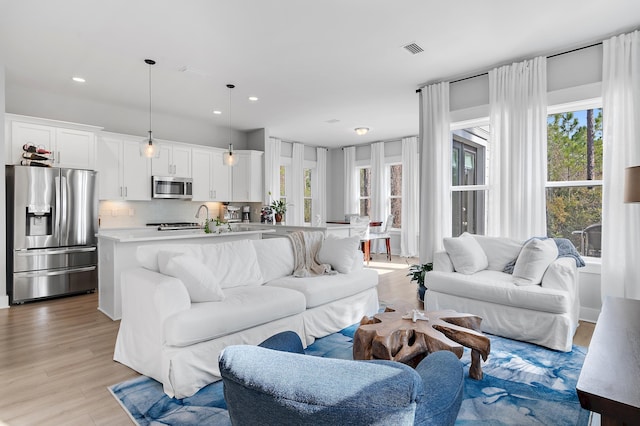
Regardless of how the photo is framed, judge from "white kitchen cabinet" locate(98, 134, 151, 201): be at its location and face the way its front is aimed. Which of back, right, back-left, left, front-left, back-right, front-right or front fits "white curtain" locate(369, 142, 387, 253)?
left

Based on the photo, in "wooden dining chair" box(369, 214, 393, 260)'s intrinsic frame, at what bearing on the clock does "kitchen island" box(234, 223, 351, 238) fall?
The kitchen island is roughly at 10 o'clock from the wooden dining chair.

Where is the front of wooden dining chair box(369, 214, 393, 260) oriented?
to the viewer's left

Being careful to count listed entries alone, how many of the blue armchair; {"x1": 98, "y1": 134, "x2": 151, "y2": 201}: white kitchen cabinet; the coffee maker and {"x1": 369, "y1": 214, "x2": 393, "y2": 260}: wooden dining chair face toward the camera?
2

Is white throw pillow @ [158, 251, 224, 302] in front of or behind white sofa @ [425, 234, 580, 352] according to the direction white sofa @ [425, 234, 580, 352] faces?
in front

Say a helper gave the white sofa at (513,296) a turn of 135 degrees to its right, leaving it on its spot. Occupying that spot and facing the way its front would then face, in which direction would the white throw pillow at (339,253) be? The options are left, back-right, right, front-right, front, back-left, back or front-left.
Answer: left

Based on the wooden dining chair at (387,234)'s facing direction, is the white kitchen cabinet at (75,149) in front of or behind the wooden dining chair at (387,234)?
in front

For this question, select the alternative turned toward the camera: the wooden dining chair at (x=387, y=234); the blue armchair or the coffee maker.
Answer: the coffee maker

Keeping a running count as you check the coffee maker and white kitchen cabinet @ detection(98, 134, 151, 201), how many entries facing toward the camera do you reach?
2

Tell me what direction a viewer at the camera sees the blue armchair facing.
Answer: facing away from the viewer and to the right of the viewer

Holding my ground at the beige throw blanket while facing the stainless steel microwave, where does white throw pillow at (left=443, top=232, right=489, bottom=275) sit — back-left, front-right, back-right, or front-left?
back-right

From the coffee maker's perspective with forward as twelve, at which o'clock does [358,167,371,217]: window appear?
The window is roughly at 8 o'clock from the coffee maker.

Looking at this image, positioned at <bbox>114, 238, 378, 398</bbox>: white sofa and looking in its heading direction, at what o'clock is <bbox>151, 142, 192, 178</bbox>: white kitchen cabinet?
The white kitchen cabinet is roughly at 7 o'clock from the white sofa.

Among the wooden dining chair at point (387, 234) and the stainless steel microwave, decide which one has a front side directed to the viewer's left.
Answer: the wooden dining chair

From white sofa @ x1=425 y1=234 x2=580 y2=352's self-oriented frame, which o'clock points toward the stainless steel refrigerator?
The stainless steel refrigerator is roughly at 1 o'clock from the white sofa.

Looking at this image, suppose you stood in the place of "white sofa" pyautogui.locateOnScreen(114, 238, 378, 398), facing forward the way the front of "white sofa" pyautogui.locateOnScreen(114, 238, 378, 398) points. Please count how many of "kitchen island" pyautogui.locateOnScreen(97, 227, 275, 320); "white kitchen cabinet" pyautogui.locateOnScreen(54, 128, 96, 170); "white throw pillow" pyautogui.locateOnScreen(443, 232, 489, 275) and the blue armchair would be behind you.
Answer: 2

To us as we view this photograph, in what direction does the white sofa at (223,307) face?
facing the viewer and to the right of the viewer

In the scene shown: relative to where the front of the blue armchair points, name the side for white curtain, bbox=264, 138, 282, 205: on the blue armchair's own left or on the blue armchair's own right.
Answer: on the blue armchair's own left

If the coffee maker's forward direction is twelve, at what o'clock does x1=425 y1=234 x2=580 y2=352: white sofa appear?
The white sofa is roughly at 11 o'clock from the coffee maker.
